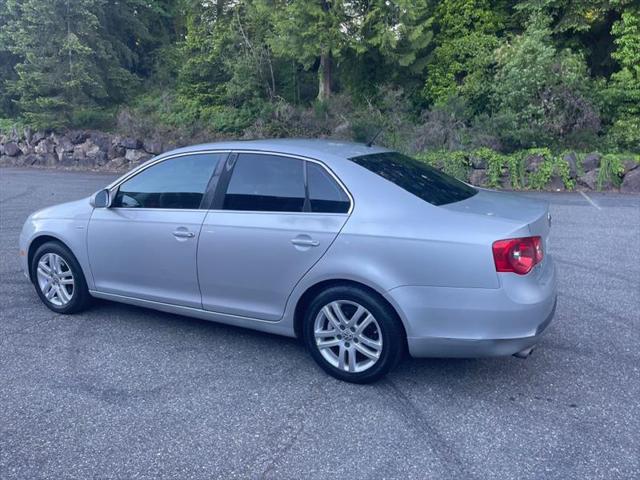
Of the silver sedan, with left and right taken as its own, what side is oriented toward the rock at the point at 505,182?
right

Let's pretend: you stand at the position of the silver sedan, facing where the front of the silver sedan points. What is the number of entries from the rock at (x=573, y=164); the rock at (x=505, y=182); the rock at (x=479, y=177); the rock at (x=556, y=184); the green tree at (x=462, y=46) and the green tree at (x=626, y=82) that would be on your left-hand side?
0

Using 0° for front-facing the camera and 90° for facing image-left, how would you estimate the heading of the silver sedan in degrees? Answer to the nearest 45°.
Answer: approximately 135°

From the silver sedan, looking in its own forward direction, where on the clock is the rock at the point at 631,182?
The rock is roughly at 3 o'clock from the silver sedan.

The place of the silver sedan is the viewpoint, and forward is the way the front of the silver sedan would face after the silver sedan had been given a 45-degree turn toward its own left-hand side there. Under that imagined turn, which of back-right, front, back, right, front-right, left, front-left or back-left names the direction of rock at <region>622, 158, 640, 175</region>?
back-right

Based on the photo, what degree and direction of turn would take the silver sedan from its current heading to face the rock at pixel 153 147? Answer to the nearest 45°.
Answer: approximately 45° to its right

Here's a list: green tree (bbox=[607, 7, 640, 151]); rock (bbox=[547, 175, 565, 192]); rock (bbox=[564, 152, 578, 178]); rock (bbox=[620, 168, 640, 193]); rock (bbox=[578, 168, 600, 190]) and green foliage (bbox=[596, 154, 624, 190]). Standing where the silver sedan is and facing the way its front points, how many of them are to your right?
6

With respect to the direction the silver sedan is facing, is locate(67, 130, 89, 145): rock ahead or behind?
ahead

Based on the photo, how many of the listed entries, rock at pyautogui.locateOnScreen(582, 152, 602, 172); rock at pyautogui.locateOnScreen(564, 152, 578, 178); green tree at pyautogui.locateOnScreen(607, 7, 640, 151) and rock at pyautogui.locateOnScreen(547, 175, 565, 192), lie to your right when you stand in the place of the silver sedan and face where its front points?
4

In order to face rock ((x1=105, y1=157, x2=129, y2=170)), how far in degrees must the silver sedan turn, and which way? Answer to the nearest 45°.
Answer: approximately 45° to its right

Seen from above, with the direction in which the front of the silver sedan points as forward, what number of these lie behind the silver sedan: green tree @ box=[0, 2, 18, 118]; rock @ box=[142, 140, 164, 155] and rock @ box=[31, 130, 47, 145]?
0

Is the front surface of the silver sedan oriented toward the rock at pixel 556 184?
no

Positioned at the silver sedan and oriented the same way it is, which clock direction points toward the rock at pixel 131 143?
The rock is roughly at 1 o'clock from the silver sedan.

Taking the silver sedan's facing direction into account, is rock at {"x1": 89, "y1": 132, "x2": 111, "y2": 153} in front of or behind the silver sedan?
in front

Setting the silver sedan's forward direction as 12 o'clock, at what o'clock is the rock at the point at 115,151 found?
The rock is roughly at 1 o'clock from the silver sedan.

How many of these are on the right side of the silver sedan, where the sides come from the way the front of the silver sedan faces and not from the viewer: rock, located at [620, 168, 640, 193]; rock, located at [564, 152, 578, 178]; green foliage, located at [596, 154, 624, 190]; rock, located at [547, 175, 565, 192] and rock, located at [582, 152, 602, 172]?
5

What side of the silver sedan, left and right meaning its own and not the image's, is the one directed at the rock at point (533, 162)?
right

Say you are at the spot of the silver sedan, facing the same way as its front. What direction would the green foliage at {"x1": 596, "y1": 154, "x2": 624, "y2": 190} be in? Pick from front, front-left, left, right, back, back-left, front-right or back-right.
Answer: right

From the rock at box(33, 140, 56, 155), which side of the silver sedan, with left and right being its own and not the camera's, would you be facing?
front

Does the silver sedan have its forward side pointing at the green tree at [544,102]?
no

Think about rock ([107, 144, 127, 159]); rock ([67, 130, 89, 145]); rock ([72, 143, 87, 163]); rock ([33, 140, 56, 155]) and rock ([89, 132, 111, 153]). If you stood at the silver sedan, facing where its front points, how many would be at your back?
0

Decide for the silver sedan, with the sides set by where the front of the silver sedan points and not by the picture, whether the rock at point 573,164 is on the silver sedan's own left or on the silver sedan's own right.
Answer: on the silver sedan's own right
